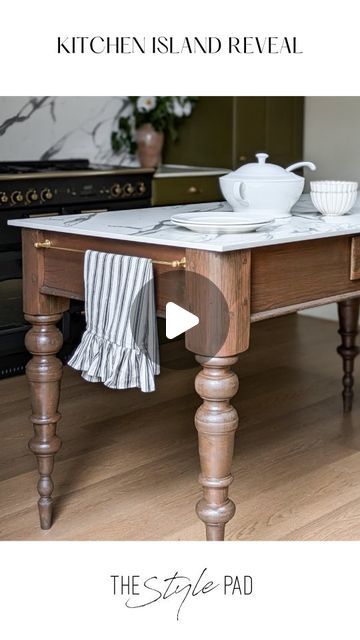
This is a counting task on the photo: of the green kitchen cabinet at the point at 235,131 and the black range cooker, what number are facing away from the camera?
0

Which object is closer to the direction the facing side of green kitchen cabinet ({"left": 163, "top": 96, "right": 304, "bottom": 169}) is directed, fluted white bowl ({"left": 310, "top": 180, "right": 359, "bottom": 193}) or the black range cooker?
the fluted white bowl

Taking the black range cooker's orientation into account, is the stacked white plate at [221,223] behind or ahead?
ahead

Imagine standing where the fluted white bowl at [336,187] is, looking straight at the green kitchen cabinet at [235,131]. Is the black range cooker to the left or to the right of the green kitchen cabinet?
left

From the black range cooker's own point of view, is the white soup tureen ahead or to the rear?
ahead

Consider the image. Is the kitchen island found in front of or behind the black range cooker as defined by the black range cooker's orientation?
in front

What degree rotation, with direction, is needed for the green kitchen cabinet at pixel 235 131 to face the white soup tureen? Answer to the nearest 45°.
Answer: approximately 45° to its right

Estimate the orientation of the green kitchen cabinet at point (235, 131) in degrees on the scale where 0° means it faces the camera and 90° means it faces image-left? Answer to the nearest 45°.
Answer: approximately 315°

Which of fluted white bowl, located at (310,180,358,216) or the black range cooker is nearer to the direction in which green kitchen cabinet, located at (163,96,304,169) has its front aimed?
the fluted white bowl

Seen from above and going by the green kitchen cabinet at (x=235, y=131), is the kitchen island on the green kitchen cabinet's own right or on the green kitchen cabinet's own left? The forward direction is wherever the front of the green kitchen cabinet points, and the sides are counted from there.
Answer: on the green kitchen cabinet's own right

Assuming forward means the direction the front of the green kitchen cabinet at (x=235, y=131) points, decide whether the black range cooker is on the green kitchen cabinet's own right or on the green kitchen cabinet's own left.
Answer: on the green kitchen cabinet's own right

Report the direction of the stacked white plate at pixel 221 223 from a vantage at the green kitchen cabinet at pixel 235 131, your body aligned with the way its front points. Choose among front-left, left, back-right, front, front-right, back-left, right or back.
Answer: front-right
